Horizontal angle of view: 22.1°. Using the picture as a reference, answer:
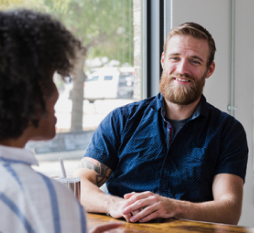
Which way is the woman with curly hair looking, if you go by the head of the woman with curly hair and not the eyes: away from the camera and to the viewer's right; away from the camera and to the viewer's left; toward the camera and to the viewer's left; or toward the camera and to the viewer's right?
away from the camera and to the viewer's right

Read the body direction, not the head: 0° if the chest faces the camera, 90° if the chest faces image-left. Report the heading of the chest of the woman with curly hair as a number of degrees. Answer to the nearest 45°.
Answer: approximately 225°

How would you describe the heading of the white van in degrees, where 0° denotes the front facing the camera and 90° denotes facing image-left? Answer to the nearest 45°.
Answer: approximately 90°

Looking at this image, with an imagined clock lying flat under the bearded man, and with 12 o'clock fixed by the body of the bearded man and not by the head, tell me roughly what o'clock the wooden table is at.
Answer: The wooden table is roughly at 12 o'clock from the bearded man.

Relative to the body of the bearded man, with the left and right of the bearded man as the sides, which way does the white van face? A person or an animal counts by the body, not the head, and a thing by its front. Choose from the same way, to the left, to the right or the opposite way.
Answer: to the right

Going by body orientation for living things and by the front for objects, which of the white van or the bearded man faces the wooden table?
the bearded man

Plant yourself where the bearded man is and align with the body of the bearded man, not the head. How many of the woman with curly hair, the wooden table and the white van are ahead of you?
2

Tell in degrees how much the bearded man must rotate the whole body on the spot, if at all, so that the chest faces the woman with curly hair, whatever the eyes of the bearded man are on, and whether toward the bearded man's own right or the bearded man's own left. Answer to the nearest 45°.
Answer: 0° — they already face them

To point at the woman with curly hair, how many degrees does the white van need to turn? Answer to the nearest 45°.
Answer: approximately 90° to its left
